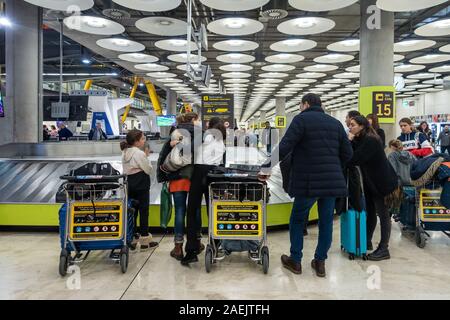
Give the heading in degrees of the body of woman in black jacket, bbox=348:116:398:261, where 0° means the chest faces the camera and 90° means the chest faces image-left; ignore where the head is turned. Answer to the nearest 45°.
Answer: approximately 90°

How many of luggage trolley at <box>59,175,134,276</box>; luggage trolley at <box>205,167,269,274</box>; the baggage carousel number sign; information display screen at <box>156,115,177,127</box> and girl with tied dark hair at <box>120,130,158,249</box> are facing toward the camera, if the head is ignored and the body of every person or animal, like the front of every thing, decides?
2

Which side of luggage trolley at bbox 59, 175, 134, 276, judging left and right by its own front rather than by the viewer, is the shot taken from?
back

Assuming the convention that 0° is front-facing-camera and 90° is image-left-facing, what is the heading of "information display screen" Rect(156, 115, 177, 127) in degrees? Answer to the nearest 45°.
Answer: approximately 0°

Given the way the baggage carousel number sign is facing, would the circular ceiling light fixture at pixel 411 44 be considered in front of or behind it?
behind

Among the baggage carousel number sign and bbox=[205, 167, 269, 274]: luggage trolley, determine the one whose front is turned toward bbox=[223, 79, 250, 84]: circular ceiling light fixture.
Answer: the luggage trolley

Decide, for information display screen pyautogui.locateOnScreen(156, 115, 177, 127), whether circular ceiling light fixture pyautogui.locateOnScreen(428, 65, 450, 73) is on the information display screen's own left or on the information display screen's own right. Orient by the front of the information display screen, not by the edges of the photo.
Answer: on the information display screen's own left

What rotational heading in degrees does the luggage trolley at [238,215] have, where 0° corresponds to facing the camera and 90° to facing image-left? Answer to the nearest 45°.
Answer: approximately 180°

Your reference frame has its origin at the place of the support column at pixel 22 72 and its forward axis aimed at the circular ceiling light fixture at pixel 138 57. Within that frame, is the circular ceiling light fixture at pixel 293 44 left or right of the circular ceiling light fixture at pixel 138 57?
right

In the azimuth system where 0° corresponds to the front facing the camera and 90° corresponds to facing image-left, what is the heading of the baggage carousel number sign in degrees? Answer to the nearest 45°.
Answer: approximately 0°

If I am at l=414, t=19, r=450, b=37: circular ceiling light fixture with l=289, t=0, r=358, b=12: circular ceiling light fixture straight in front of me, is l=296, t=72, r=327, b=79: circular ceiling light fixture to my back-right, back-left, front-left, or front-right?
back-right
